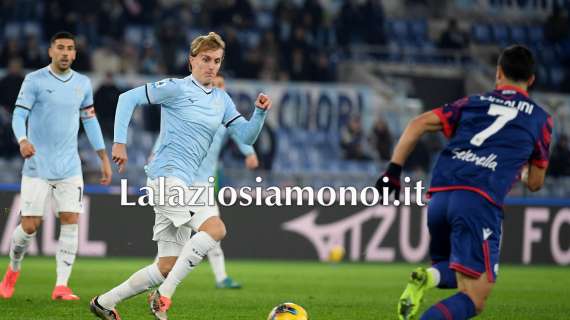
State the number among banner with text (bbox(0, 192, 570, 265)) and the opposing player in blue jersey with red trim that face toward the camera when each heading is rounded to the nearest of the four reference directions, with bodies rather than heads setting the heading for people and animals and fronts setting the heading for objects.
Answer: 1

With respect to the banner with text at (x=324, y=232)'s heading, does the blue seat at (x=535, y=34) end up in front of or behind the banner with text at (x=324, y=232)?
behind

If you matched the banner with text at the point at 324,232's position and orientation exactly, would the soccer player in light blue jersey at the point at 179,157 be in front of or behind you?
in front

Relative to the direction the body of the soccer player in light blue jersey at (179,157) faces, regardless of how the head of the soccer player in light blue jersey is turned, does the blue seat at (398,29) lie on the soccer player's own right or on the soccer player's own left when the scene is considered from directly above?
on the soccer player's own left

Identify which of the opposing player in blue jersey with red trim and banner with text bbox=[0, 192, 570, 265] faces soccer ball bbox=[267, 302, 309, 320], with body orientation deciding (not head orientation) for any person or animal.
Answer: the banner with text

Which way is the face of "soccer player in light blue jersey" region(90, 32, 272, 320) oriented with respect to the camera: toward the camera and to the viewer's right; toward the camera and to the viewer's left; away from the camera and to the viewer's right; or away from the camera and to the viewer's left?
toward the camera and to the viewer's right

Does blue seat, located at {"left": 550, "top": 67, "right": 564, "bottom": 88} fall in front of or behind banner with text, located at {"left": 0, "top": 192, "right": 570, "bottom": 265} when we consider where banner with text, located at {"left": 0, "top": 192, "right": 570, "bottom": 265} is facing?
behind

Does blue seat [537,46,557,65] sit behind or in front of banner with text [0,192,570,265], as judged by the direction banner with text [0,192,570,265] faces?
behind

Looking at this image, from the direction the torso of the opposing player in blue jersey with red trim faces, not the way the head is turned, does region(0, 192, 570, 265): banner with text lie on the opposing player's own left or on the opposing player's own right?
on the opposing player's own left

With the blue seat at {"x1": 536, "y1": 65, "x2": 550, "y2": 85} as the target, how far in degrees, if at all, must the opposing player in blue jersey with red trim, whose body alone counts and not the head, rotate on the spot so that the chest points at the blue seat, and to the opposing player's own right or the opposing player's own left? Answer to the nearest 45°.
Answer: approximately 45° to the opposing player's own left

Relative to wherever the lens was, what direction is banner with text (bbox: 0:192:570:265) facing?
facing the viewer

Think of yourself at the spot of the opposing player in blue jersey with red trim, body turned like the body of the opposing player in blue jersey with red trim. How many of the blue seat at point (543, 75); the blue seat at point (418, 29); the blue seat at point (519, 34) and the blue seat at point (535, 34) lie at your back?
0

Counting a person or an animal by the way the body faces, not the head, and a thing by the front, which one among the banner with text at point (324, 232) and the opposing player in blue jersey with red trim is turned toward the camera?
the banner with text

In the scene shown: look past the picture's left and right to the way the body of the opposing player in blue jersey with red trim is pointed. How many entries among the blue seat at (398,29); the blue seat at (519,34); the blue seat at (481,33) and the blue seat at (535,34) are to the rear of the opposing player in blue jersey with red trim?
0

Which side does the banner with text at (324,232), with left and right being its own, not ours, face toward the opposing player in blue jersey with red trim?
front

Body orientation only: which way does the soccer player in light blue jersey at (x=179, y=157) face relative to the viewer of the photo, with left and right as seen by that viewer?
facing the viewer and to the right of the viewer
